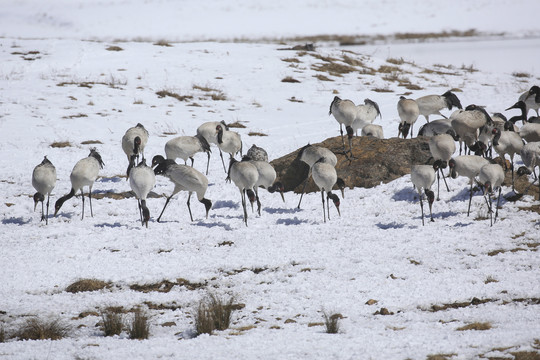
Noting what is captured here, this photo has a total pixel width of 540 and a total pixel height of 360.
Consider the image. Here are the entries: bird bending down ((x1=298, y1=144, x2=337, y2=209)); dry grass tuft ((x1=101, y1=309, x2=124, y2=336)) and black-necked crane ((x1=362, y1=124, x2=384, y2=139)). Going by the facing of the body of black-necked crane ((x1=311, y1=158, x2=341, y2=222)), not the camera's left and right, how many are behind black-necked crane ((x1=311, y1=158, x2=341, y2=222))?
2

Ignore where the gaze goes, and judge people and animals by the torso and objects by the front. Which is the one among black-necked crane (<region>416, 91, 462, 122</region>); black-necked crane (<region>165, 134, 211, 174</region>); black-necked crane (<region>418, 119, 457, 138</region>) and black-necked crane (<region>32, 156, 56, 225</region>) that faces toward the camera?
black-necked crane (<region>32, 156, 56, 225</region>)

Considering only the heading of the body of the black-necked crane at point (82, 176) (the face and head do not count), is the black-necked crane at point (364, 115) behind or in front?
behind

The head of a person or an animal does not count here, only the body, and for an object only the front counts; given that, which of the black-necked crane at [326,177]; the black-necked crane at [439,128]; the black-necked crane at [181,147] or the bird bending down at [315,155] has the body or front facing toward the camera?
the black-necked crane at [326,177]

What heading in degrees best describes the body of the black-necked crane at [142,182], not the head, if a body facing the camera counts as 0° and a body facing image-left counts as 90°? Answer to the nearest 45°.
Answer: approximately 0°

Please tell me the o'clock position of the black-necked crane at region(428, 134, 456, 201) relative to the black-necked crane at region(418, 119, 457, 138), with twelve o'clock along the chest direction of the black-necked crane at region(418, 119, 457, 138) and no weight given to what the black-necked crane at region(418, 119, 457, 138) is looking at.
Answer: the black-necked crane at region(428, 134, 456, 201) is roughly at 9 o'clock from the black-necked crane at region(418, 119, 457, 138).

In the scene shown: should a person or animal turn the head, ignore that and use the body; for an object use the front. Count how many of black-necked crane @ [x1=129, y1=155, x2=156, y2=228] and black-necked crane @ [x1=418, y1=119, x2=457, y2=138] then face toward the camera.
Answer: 1

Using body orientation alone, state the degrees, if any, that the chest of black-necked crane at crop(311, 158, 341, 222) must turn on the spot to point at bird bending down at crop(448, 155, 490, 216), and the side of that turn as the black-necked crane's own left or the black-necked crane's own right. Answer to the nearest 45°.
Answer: approximately 90° to the black-necked crane's own left

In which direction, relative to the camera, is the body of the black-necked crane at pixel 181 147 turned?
to the viewer's left

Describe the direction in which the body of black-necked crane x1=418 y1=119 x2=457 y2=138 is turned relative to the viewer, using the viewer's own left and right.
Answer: facing to the left of the viewer
